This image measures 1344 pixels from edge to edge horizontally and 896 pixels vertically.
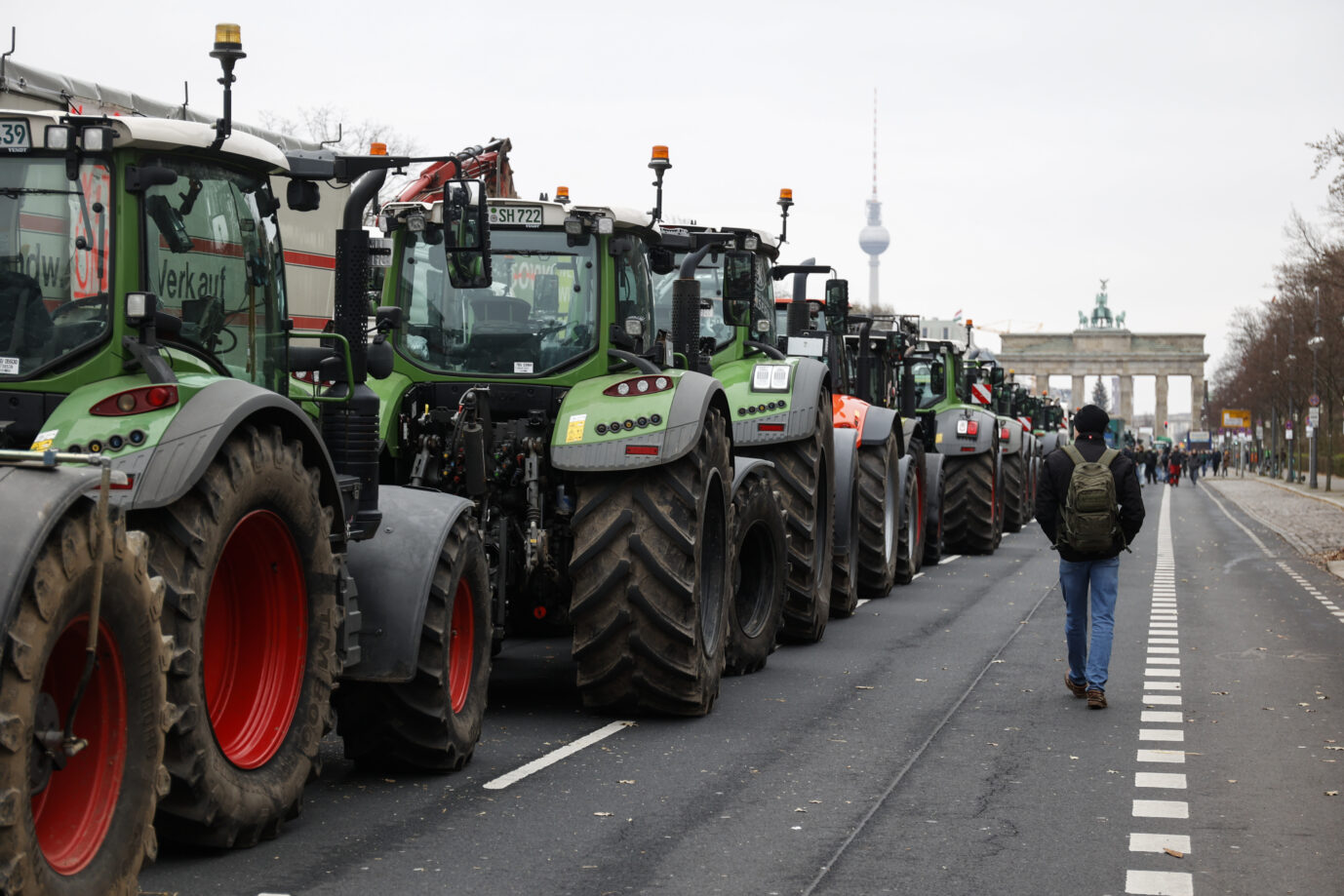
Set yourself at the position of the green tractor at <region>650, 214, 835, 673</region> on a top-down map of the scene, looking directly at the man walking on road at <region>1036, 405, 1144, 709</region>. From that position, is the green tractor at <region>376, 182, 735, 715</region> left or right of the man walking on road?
right

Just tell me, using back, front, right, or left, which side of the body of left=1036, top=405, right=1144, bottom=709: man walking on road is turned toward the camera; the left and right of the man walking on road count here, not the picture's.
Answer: back

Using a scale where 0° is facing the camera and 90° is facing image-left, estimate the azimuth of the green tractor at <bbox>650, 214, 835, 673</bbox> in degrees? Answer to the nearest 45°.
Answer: approximately 180°

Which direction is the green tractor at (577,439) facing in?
away from the camera

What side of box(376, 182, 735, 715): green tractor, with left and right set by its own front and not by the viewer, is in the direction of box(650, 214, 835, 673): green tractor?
front

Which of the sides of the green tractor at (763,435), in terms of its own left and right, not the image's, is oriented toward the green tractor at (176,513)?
back

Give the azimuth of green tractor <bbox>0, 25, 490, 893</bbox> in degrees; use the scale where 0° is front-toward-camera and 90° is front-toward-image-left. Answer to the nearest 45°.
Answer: approximately 225°

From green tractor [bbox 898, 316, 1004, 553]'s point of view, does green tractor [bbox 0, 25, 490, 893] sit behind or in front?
behind

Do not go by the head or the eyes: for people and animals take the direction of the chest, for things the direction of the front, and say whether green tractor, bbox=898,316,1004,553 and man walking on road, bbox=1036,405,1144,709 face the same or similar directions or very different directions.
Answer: same or similar directions

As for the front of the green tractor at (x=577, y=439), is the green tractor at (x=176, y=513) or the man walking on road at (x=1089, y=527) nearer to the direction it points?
the man walking on road

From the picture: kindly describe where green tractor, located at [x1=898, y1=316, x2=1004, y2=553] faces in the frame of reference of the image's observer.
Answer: facing away from the viewer

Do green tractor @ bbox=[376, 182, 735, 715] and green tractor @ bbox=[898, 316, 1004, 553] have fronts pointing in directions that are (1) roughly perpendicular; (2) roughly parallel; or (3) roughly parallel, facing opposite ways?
roughly parallel

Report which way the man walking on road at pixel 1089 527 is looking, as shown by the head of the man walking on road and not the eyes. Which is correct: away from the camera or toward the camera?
away from the camera

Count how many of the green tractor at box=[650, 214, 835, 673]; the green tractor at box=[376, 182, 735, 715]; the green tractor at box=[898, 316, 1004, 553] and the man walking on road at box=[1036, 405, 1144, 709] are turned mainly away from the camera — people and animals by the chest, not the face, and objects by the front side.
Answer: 4

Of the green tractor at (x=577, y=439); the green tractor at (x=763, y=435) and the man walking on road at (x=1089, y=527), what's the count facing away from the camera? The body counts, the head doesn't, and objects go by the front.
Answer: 3

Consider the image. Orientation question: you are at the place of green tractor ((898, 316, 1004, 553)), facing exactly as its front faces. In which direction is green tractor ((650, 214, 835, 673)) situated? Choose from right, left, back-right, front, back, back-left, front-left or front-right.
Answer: back
